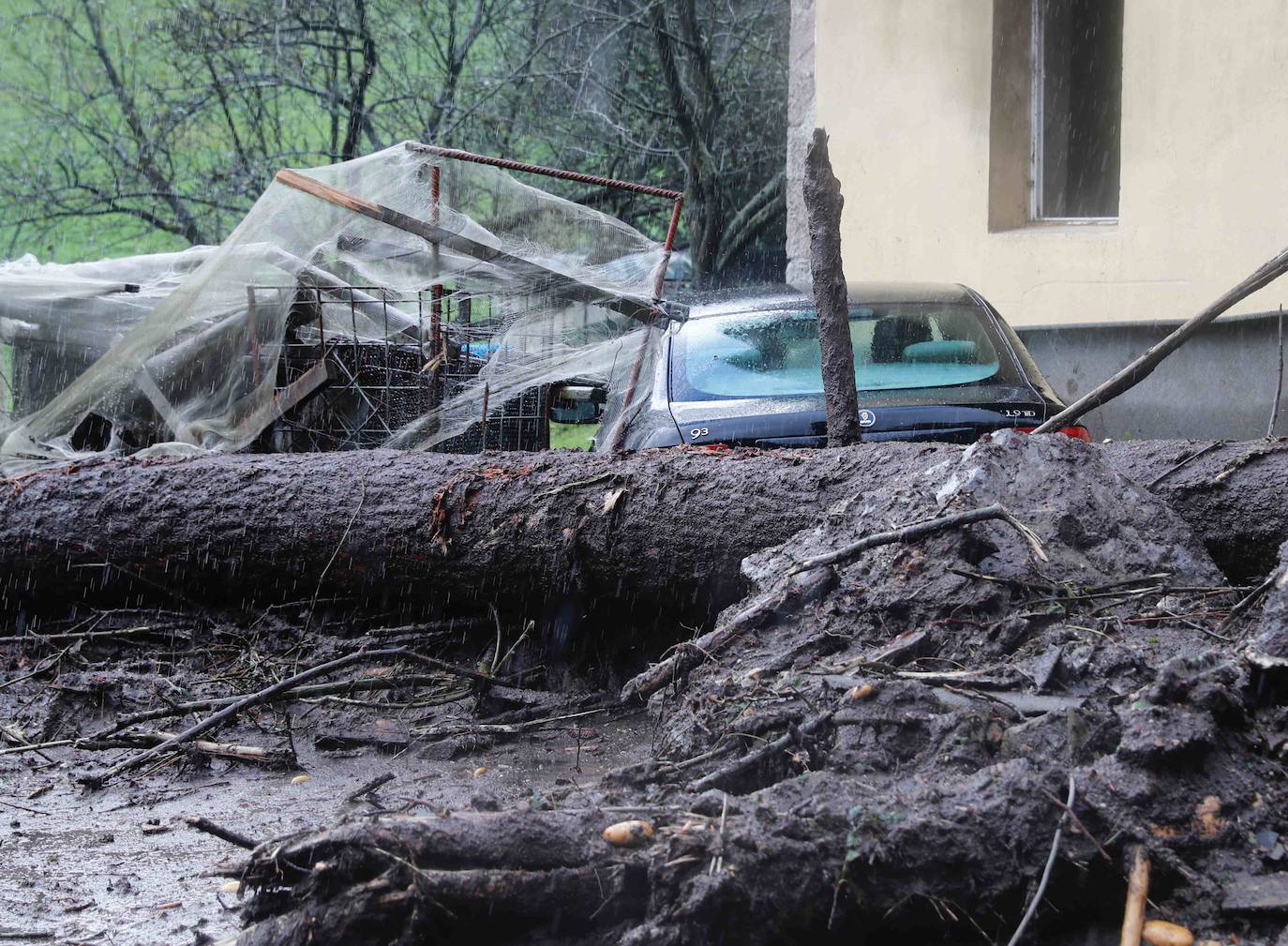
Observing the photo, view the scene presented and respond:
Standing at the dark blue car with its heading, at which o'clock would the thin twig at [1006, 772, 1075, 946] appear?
The thin twig is roughly at 6 o'clock from the dark blue car.

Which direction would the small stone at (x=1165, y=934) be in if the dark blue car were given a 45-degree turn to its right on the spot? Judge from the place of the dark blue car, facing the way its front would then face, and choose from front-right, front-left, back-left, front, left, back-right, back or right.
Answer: back-right

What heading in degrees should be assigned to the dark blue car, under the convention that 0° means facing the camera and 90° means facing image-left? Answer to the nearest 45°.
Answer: approximately 180°

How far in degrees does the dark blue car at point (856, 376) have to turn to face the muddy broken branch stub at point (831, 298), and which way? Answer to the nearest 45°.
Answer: approximately 180°

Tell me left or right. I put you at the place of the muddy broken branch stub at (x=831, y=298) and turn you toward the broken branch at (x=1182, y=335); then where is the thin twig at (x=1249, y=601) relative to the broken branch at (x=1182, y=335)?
right

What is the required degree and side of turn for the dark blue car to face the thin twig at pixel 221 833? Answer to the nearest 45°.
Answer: approximately 180°

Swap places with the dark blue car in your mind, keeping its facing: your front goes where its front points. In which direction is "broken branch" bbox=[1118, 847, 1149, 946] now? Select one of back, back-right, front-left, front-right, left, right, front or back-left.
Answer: back

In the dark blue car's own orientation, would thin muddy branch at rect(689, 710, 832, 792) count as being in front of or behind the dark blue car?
behind

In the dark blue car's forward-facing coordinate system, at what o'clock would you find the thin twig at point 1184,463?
The thin twig is roughly at 5 o'clock from the dark blue car.

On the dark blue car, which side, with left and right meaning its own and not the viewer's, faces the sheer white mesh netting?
left

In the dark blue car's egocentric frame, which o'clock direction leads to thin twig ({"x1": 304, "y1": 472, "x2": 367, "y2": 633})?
The thin twig is roughly at 8 o'clock from the dark blue car.
